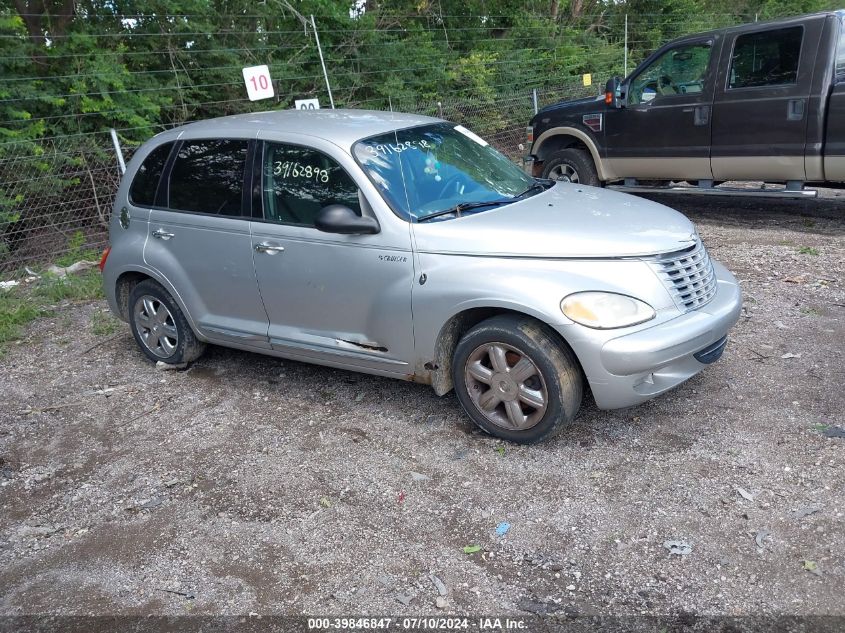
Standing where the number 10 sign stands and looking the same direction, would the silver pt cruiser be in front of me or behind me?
in front

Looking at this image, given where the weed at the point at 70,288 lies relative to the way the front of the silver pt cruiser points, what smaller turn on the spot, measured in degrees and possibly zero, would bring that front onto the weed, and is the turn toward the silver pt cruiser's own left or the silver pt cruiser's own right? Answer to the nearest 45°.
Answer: approximately 180°

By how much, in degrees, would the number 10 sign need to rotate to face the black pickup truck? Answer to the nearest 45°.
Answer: approximately 45° to its left

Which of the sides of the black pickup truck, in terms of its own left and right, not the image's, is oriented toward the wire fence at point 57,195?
front

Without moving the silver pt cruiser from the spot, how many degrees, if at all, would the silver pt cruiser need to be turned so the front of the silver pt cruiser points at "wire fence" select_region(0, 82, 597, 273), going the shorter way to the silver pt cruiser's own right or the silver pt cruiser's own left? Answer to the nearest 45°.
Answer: approximately 180°

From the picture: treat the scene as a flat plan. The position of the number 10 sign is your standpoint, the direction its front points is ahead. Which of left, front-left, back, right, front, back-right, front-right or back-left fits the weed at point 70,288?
front-right

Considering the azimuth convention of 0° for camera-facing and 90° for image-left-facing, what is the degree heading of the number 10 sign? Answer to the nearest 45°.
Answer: approximately 0°

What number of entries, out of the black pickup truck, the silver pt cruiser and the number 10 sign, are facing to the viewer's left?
1

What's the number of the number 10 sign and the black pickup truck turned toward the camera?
1

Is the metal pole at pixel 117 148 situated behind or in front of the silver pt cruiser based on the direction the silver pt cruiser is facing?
behind

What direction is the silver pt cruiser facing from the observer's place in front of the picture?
facing the viewer and to the right of the viewer

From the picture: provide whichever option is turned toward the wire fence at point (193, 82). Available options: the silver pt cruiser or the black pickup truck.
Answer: the black pickup truck

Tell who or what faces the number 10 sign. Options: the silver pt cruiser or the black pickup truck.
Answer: the black pickup truck

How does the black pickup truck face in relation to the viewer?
to the viewer's left
